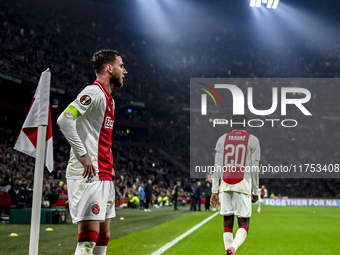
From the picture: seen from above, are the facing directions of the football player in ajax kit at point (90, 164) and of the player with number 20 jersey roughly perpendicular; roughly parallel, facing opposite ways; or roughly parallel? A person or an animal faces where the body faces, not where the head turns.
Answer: roughly perpendicular

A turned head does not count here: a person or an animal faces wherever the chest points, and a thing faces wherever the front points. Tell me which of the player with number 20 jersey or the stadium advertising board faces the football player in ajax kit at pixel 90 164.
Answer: the stadium advertising board

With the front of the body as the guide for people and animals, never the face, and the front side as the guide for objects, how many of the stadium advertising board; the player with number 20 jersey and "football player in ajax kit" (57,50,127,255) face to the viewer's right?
1

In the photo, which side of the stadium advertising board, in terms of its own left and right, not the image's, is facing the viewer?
front

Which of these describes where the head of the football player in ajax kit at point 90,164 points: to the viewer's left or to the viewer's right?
to the viewer's right

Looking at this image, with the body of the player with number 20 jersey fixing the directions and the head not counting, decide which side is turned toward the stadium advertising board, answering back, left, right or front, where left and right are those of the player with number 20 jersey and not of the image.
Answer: front

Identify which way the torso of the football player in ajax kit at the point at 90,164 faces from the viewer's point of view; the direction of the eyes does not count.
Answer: to the viewer's right

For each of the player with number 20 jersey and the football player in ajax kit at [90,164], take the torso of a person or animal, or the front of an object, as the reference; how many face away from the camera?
1

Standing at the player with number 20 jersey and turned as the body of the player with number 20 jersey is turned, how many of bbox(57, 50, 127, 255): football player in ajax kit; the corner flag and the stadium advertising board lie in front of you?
1

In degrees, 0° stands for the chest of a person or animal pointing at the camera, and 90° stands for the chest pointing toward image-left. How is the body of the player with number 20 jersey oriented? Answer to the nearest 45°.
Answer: approximately 180°

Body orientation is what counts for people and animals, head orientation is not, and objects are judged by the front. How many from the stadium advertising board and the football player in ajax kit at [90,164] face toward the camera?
1

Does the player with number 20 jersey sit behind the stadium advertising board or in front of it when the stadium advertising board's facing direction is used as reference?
in front

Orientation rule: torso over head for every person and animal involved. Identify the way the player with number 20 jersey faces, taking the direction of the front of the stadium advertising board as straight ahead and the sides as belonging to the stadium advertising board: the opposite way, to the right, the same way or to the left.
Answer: the opposite way

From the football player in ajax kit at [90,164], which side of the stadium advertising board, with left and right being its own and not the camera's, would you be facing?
front
